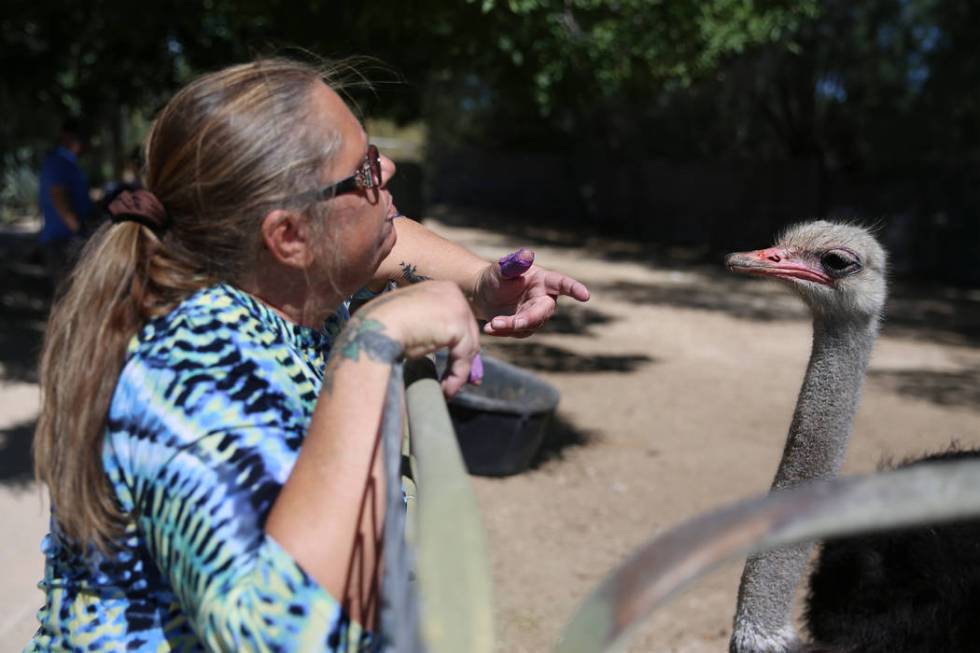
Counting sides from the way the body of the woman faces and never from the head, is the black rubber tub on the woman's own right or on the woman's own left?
on the woman's own left

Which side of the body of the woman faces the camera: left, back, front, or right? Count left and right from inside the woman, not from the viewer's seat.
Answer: right

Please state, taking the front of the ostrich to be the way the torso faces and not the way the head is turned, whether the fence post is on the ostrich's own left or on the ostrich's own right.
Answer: on the ostrich's own left

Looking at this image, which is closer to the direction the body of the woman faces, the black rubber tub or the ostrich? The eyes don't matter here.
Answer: the ostrich

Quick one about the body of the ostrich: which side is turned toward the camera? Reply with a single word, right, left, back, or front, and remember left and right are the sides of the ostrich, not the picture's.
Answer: left

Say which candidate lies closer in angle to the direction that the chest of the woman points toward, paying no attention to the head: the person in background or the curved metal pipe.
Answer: the curved metal pipe

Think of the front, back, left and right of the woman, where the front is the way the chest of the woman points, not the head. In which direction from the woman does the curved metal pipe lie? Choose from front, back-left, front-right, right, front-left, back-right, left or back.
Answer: front-right

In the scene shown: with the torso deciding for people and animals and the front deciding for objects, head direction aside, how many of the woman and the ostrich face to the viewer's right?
1

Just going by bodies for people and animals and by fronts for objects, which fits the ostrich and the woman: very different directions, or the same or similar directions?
very different directions

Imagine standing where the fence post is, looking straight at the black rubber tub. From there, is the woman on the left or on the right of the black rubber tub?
left
